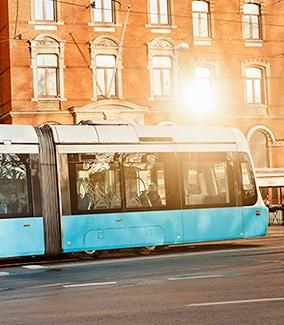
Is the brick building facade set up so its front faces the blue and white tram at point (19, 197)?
yes

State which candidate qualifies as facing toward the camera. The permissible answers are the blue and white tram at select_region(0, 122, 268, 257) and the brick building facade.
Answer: the brick building facade

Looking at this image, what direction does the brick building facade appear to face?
toward the camera

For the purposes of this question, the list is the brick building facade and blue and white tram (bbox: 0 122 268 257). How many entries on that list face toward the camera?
1

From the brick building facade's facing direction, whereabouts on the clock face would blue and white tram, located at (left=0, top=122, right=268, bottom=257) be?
The blue and white tram is roughly at 12 o'clock from the brick building facade.

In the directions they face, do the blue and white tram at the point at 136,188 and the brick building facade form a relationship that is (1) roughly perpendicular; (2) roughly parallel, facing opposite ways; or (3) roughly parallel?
roughly perpendicular
